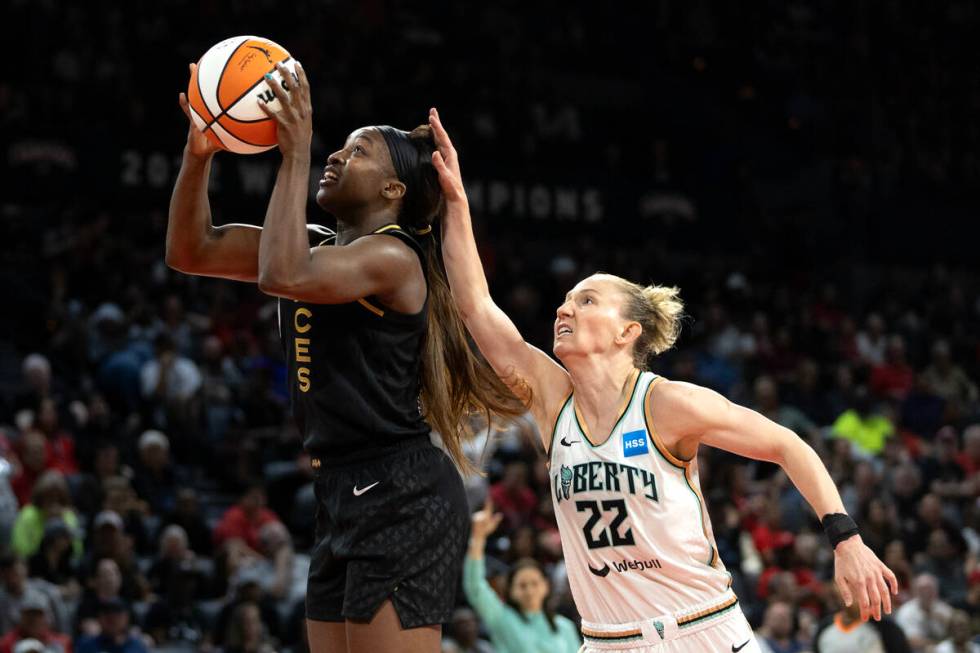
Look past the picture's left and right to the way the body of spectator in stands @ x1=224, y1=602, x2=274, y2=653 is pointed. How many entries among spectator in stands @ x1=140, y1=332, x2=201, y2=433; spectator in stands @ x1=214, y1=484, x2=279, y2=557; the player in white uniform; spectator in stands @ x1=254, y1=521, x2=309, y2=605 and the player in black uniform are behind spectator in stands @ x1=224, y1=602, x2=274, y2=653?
3

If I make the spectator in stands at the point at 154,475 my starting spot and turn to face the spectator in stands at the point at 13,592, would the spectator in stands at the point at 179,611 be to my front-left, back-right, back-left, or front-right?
front-left

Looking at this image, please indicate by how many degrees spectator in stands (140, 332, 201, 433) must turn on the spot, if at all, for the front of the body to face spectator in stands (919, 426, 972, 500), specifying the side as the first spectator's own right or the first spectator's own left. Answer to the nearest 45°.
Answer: approximately 90° to the first spectator's own left

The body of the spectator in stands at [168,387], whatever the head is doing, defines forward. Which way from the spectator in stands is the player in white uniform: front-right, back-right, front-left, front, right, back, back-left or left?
front

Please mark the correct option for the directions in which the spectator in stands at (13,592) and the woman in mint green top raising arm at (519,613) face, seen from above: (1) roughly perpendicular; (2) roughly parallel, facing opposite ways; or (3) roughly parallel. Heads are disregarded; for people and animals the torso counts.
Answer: roughly parallel

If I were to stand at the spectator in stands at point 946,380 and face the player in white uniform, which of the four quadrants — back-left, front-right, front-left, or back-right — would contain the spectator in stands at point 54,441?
front-right

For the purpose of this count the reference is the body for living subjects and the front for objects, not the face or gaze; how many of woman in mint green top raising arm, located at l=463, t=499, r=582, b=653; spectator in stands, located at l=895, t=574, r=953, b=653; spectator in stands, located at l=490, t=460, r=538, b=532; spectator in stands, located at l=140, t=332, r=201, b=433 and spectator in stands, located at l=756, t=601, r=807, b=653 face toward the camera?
5

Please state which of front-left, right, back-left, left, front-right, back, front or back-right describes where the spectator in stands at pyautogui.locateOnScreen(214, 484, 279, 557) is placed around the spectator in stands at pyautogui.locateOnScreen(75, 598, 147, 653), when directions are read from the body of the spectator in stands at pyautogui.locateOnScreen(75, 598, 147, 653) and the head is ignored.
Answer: back-left

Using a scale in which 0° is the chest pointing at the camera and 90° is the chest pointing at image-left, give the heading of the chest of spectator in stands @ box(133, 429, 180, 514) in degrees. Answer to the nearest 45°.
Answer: approximately 0°

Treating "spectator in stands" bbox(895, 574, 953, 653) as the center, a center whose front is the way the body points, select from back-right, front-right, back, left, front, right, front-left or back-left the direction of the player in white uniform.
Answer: front

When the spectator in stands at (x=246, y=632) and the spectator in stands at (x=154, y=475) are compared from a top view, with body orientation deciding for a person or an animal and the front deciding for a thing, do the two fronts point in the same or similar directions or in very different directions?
same or similar directions

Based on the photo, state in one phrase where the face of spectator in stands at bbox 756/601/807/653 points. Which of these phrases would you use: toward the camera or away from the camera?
toward the camera

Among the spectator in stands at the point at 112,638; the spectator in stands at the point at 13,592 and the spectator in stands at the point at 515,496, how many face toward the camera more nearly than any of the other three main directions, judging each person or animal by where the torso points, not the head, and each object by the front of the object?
3

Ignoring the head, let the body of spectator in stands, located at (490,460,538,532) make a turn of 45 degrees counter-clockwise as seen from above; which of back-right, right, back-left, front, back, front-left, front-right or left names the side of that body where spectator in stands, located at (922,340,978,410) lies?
left

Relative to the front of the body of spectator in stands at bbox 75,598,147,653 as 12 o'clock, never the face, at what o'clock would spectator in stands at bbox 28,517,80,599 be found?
spectator in stands at bbox 28,517,80,599 is roughly at 5 o'clock from spectator in stands at bbox 75,598,147,653.

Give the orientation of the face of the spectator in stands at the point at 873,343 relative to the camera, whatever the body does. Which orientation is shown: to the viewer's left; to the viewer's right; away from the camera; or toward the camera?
toward the camera

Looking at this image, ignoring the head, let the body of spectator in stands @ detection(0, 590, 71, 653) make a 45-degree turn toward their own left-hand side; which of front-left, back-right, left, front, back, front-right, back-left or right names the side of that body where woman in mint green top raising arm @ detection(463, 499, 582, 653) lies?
front-left

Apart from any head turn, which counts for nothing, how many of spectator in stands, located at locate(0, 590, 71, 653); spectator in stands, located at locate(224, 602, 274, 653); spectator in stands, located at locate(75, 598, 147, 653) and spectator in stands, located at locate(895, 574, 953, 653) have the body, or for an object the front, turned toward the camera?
4

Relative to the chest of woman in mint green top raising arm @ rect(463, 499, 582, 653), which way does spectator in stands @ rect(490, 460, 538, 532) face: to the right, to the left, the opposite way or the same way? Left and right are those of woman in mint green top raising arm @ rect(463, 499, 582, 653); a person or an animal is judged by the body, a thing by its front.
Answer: the same way

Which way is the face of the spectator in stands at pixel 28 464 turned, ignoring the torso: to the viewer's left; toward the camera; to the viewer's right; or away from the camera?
toward the camera
